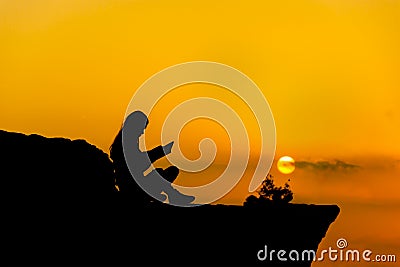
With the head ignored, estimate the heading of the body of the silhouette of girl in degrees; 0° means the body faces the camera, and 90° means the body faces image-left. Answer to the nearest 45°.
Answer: approximately 270°
